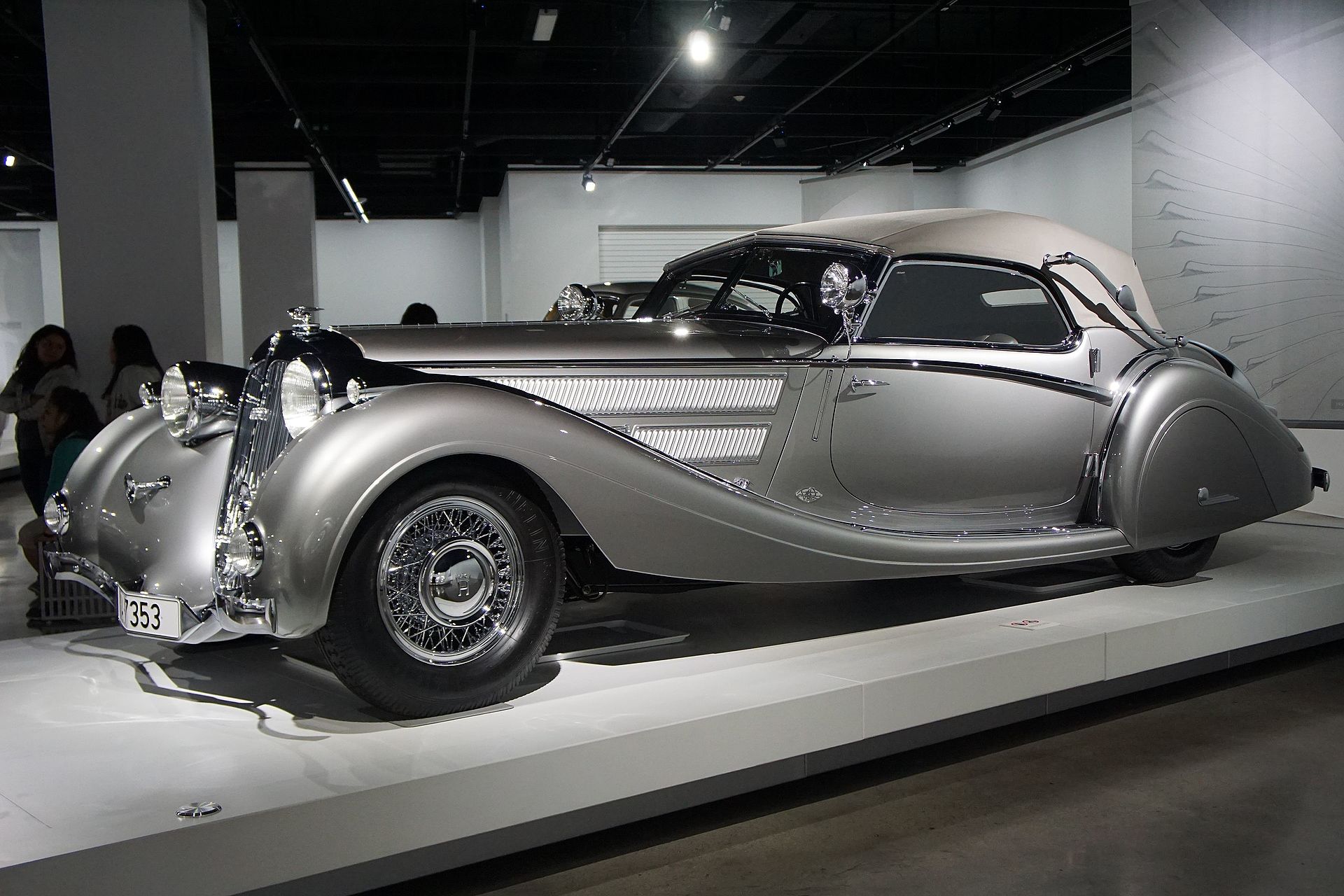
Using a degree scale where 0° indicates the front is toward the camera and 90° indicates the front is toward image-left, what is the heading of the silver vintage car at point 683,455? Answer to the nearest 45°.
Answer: approximately 45°

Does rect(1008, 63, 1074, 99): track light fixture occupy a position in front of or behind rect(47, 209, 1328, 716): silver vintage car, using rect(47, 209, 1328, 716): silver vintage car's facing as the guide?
behind

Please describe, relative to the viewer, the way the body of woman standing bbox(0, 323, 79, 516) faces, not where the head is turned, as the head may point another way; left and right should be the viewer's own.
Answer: facing the viewer and to the right of the viewer

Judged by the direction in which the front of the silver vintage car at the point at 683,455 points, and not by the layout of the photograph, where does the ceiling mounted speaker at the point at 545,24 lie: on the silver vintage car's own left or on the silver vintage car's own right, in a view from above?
on the silver vintage car's own right

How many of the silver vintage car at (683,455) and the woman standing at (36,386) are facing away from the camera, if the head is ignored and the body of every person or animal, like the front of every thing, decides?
0

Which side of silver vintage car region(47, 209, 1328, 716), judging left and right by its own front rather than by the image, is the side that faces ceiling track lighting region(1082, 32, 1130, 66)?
back

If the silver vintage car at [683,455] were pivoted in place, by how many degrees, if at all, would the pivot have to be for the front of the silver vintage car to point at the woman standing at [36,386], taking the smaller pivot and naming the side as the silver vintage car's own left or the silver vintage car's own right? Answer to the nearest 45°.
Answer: approximately 90° to the silver vintage car's own right
